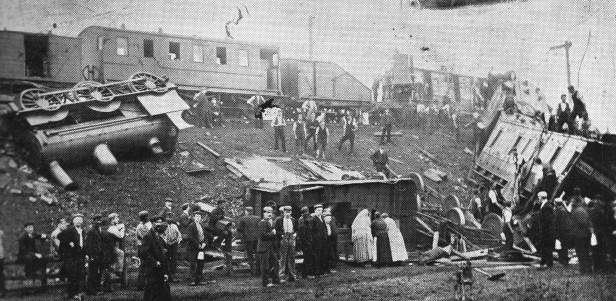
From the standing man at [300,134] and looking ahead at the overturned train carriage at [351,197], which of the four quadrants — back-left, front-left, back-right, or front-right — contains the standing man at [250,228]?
front-right

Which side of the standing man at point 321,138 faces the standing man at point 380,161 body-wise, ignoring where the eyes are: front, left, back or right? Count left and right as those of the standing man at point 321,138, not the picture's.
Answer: left

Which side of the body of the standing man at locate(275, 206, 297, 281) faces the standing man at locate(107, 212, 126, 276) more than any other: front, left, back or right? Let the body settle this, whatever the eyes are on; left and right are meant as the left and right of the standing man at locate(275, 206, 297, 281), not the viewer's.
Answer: right

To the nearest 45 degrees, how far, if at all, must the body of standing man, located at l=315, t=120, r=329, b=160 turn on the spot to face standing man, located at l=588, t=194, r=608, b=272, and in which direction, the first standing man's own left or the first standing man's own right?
approximately 45° to the first standing man's own left

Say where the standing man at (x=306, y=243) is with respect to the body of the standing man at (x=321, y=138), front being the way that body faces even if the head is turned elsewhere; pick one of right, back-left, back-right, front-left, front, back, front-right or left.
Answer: front

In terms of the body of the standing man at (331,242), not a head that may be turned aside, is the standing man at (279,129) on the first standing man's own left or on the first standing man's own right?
on the first standing man's own right

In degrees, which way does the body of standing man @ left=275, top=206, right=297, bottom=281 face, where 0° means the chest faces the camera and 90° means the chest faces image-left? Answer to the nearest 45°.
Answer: approximately 0°

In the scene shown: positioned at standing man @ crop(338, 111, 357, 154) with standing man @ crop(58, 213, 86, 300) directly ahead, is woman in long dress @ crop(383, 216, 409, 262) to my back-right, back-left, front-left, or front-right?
front-left

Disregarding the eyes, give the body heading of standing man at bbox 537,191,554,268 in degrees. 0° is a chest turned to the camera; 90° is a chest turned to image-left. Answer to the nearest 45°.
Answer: approximately 90°

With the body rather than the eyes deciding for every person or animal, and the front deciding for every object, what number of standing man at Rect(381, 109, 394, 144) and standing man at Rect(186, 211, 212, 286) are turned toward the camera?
2

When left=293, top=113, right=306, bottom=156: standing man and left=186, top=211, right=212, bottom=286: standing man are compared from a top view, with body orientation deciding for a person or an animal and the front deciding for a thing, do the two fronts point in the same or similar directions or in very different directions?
same or similar directions

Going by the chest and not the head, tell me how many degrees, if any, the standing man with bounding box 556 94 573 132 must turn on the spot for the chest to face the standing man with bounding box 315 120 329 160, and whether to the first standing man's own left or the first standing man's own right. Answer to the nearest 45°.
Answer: approximately 90° to the first standing man's own right
